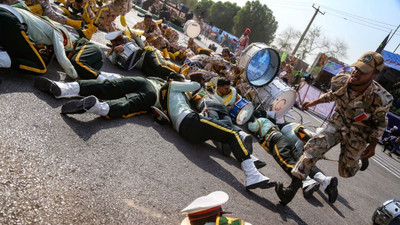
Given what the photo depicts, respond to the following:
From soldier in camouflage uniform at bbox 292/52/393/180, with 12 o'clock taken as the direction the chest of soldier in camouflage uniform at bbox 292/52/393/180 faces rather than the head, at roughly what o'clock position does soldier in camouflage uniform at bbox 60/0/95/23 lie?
soldier in camouflage uniform at bbox 60/0/95/23 is roughly at 2 o'clock from soldier in camouflage uniform at bbox 292/52/393/180.

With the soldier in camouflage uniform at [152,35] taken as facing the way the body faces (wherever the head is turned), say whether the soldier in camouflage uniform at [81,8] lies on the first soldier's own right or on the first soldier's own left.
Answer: on the first soldier's own right

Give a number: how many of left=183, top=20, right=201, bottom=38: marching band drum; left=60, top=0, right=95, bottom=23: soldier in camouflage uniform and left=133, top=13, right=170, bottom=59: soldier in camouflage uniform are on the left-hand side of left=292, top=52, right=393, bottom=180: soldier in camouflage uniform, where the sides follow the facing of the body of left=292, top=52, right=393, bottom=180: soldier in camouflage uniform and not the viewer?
0

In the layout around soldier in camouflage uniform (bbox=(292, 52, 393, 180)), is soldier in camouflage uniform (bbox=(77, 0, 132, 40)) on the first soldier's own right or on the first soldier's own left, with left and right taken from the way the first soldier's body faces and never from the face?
on the first soldier's own right

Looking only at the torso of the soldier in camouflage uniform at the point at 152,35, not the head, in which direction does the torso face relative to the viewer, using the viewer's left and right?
facing the viewer and to the left of the viewer

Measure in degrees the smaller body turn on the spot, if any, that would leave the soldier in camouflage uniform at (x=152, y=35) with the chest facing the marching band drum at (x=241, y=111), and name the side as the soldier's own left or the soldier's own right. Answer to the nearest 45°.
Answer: approximately 90° to the soldier's own left

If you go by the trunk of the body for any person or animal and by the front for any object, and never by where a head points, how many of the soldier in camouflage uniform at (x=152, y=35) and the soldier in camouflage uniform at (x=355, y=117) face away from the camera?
0

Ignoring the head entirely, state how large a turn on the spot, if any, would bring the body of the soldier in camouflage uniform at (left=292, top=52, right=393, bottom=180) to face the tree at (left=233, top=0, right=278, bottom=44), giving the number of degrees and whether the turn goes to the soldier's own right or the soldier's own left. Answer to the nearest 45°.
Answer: approximately 90° to the soldier's own right
